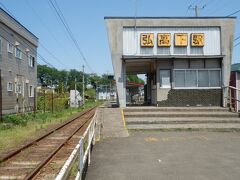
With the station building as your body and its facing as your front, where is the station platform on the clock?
The station platform is roughly at 12 o'clock from the station building.

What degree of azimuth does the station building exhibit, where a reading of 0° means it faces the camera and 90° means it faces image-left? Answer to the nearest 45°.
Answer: approximately 0°

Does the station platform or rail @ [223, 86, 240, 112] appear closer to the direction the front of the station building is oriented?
the station platform
